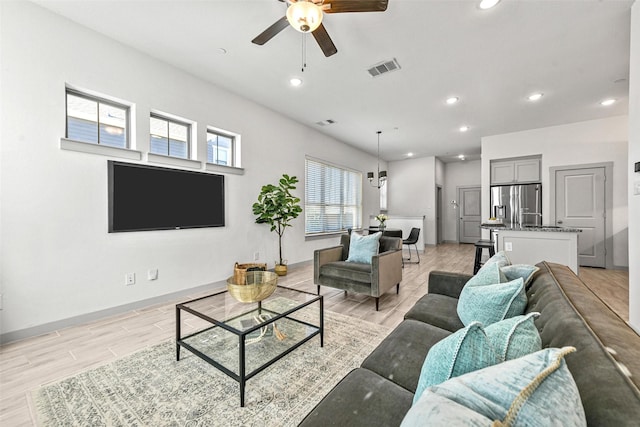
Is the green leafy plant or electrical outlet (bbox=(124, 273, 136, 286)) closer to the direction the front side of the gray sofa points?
the electrical outlet

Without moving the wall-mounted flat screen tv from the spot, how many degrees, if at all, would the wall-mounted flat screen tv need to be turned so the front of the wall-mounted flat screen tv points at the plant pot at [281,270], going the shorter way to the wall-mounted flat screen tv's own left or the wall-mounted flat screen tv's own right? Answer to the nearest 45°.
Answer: approximately 45° to the wall-mounted flat screen tv's own left

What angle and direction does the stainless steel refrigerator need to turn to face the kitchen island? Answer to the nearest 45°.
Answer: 0° — it already faces it

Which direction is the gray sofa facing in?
to the viewer's left

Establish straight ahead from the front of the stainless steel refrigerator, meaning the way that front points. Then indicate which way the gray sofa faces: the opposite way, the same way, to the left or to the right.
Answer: to the right

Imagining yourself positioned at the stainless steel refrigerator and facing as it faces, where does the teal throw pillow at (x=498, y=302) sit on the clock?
The teal throw pillow is roughly at 12 o'clock from the stainless steel refrigerator.

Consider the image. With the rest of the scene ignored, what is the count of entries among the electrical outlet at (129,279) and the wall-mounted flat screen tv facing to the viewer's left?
0

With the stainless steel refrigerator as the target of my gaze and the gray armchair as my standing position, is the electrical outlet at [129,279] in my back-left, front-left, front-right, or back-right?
back-left

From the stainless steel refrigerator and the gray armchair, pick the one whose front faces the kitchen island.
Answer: the stainless steel refrigerator

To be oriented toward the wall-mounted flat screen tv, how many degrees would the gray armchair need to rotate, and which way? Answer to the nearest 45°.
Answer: approximately 45° to its right

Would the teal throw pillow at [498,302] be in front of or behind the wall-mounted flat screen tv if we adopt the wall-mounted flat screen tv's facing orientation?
in front

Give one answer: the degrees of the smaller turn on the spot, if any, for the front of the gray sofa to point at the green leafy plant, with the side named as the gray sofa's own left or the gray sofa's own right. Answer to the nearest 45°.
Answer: approximately 45° to the gray sofa's own right

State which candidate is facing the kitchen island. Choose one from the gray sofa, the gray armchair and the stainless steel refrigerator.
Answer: the stainless steel refrigerator

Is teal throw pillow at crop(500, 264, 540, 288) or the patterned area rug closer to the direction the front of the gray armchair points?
the patterned area rug

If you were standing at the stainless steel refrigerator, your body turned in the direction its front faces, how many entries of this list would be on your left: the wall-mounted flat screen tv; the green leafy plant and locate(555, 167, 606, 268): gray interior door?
1
